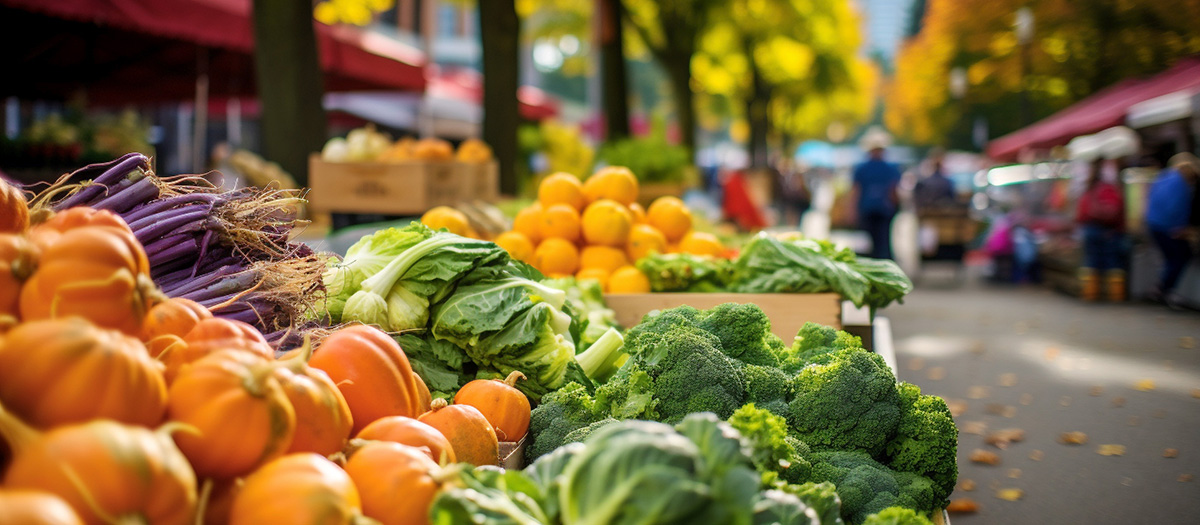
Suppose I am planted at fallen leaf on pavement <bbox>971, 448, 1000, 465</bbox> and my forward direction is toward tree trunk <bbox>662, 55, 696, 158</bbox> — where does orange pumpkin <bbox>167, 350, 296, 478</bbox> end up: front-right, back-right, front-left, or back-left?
back-left

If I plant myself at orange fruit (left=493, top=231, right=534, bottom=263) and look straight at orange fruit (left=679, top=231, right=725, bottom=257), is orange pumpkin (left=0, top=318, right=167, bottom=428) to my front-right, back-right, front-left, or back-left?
back-right
